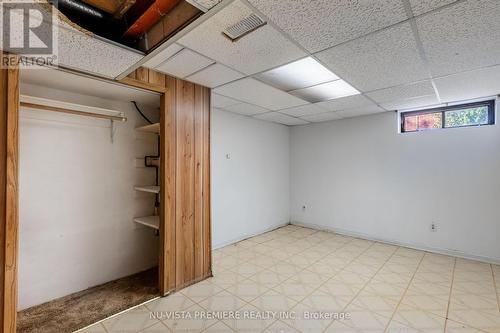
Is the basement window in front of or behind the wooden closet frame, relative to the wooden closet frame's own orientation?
in front

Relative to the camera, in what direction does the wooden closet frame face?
facing the viewer and to the right of the viewer
